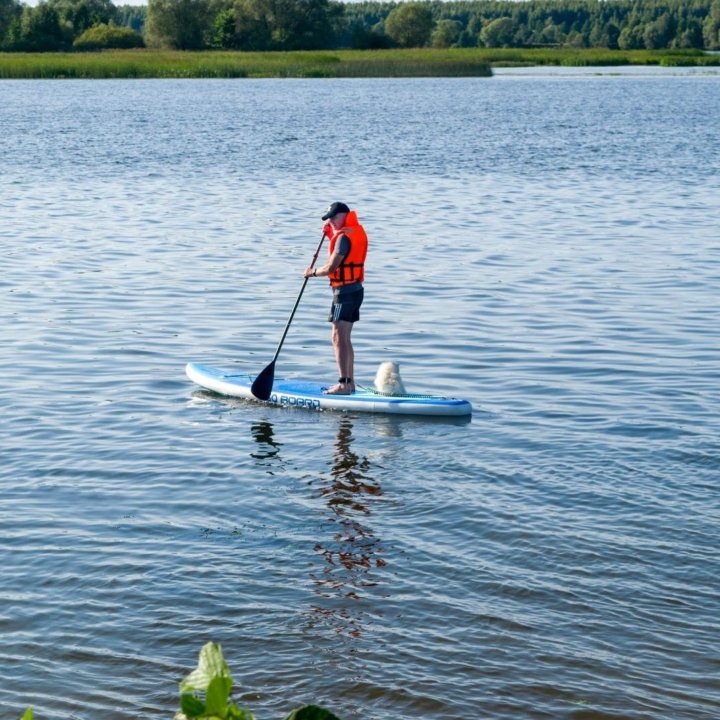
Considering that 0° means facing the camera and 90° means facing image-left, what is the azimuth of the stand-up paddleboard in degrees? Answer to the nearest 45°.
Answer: approximately 90°

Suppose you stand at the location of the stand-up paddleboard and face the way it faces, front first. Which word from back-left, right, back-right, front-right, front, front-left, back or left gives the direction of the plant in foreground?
left
